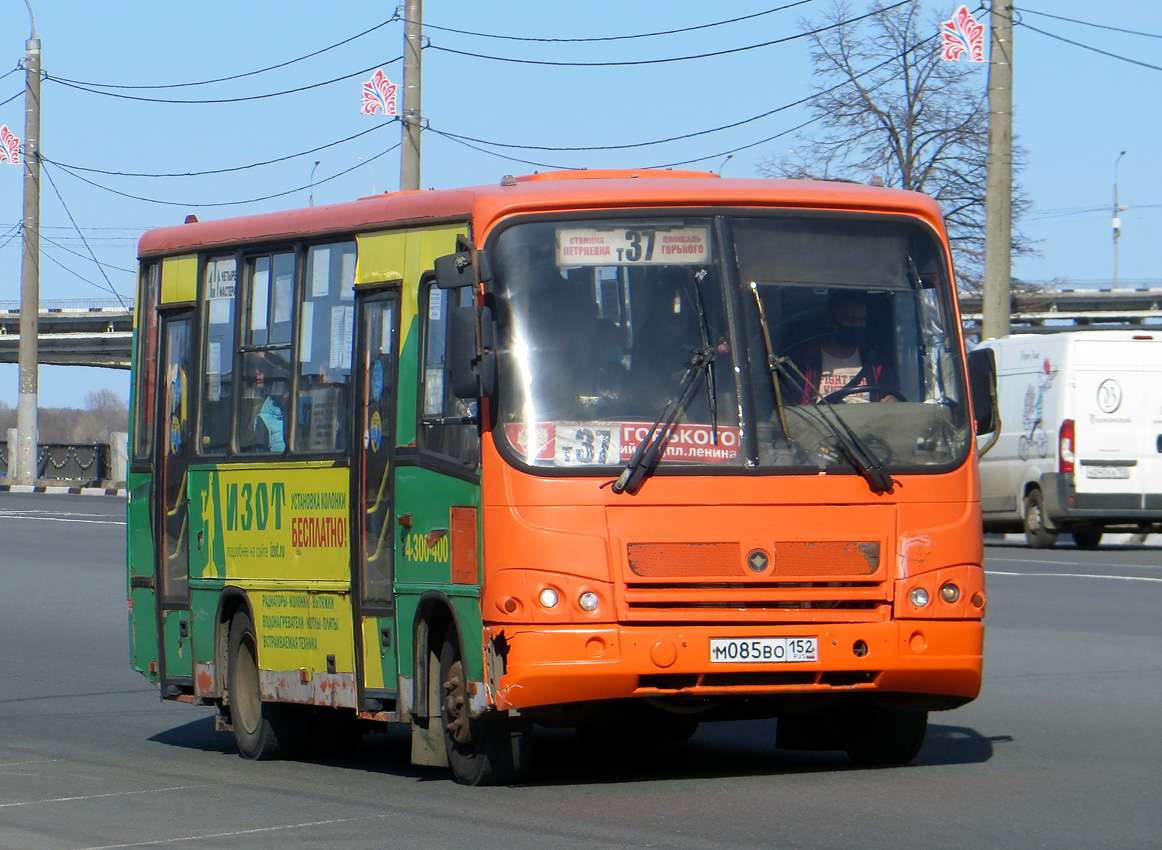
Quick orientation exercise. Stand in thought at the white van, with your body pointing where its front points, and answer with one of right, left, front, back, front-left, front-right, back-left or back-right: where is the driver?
back-left

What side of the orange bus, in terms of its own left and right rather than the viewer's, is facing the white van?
left

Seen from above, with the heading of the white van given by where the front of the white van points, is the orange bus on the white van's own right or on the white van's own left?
on the white van's own left

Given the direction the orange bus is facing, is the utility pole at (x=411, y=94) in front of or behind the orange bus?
behind

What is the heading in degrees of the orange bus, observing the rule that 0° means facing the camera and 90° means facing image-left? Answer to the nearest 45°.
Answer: approximately 315°

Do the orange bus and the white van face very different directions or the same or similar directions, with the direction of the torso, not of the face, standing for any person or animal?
very different directions
